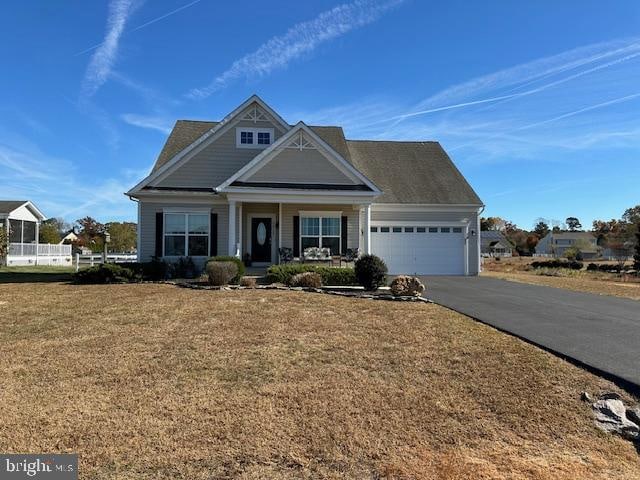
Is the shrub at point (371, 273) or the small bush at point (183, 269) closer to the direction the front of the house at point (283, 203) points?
the shrub

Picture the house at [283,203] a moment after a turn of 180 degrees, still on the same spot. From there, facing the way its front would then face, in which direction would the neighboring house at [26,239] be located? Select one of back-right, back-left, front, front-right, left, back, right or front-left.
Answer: front-left

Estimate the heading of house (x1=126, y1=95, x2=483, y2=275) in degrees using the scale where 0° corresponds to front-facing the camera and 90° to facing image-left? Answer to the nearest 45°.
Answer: approximately 0°

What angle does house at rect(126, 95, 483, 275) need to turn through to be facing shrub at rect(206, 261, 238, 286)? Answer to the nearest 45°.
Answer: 0° — it already faces it

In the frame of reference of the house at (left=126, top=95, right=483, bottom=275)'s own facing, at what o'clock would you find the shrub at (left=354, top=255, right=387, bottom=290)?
The shrub is roughly at 11 o'clock from the house.

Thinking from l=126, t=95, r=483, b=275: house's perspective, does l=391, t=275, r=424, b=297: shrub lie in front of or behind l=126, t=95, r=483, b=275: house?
in front

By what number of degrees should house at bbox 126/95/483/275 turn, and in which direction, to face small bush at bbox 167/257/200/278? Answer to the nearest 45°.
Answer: approximately 90° to its right

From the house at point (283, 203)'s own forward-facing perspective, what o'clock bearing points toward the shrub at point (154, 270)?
The shrub is roughly at 2 o'clock from the house.

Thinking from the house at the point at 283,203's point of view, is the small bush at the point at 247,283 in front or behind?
in front

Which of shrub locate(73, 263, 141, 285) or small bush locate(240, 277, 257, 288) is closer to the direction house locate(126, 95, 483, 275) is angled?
the small bush
